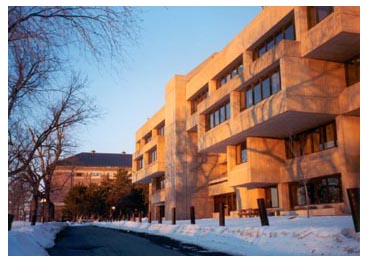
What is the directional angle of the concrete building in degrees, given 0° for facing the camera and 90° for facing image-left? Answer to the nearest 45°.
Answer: approximately 45°
